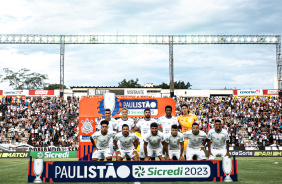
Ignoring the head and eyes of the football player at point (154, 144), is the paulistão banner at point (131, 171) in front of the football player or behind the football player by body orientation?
in front

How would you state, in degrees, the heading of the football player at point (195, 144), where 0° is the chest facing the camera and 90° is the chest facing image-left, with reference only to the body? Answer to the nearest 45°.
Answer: approximately 0°

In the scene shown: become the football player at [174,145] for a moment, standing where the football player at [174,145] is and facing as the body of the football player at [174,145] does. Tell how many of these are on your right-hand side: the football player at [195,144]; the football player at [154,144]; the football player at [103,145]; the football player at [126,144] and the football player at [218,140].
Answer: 3

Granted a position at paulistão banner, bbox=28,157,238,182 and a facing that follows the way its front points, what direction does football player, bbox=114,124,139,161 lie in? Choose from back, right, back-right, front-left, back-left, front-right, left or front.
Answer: back

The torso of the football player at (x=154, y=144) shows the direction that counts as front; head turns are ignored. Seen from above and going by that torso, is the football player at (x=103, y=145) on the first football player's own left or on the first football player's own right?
on the first football player's own right

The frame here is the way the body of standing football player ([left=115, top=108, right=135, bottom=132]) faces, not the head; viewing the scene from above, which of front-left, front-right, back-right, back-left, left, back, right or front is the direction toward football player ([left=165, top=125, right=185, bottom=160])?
front-left
